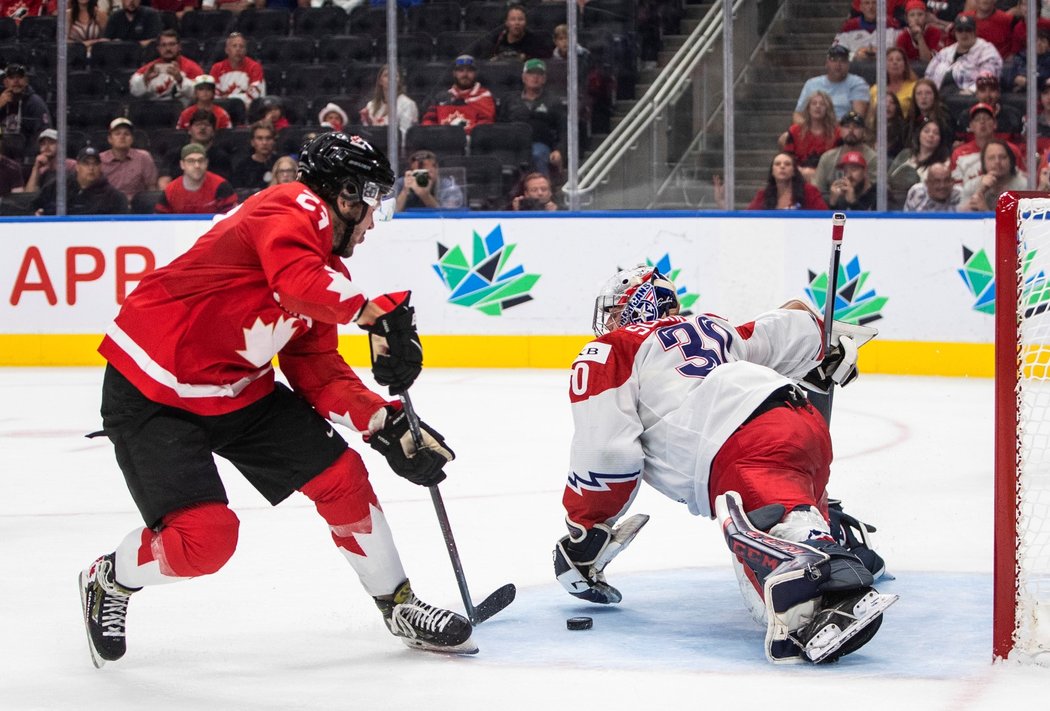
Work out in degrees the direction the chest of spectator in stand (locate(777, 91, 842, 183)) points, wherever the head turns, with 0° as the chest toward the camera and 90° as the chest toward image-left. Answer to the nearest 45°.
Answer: approximately 0°

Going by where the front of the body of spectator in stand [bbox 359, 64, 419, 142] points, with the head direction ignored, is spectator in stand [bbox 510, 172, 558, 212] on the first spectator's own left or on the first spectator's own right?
on the first spectator's own left

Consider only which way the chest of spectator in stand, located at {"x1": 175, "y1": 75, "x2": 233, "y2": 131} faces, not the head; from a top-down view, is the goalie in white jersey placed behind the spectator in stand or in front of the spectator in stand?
in front

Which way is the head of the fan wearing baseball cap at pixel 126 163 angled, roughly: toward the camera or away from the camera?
toward the camera

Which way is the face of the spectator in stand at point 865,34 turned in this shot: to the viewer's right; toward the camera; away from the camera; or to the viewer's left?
toward the camera

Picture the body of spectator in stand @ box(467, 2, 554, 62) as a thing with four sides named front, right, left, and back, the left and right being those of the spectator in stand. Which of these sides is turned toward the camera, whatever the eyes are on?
front

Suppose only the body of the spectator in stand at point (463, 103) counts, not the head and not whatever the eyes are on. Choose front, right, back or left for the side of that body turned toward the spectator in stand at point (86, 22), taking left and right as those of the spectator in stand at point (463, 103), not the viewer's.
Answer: right

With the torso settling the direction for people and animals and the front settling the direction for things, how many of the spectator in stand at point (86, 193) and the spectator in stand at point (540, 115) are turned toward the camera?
2

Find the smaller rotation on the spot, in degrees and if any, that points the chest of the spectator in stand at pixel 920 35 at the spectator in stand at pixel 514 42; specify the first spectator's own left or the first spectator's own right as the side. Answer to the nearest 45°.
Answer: approximately 90° to the first spectator's own right

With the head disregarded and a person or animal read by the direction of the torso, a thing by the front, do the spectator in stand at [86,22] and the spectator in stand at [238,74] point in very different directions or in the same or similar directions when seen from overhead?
same or similar directions

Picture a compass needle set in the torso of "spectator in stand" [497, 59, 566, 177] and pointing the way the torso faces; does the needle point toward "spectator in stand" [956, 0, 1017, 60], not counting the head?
no

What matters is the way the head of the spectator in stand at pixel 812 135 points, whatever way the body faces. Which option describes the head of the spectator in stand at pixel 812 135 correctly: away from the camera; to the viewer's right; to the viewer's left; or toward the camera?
toward the camera

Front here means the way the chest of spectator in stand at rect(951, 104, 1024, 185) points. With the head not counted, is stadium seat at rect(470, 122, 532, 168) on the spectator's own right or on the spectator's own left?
on the spectator's own right

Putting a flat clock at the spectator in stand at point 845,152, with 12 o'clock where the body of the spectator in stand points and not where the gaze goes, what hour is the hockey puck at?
The hockey puck is roughly at 12 o'clock from the spectator in stand.

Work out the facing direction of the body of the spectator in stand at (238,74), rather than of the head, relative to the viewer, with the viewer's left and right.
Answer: facing the viewer

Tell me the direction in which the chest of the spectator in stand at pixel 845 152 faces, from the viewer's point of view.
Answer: toward the camera

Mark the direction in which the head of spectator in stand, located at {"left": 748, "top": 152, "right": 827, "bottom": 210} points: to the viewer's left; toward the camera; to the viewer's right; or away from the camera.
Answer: toward the camera

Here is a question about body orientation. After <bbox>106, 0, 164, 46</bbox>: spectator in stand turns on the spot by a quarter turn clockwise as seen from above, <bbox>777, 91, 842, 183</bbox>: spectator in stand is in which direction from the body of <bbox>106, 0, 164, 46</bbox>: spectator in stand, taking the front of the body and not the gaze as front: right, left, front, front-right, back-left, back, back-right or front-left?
back-left
